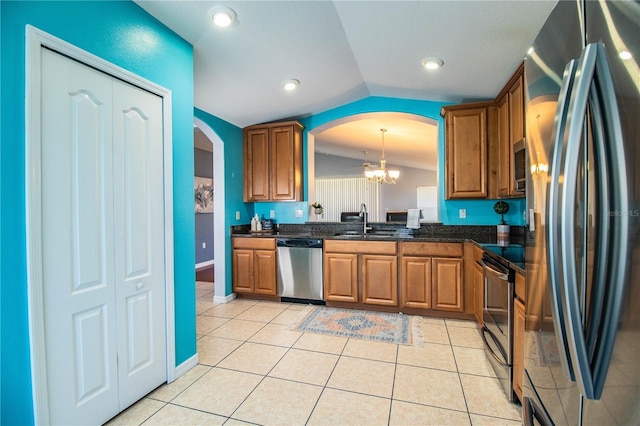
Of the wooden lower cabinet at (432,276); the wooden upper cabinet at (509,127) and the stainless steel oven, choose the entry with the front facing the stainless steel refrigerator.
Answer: the wooden lower cabinet

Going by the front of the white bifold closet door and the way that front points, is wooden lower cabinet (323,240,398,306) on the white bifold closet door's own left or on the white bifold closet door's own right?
on the white bifold closet door's own left

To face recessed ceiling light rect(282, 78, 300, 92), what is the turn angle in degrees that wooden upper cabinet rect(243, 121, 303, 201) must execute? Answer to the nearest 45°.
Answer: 0° — it already faces it

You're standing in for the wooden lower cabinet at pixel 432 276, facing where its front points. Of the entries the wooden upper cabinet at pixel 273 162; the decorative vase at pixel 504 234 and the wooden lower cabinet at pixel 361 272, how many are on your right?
2

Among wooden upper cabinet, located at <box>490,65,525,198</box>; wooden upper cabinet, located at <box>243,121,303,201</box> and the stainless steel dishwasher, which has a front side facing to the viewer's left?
wooden upper cabinet, located at <box>490,65,525,198</box>

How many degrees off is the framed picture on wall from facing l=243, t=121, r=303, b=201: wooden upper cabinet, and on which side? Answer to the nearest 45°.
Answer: approximately 45° to its right

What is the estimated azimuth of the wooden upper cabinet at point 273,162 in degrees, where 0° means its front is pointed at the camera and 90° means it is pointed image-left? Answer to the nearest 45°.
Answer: approximately 0°

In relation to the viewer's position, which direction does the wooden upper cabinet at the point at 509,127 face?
facing to the left of the viewer

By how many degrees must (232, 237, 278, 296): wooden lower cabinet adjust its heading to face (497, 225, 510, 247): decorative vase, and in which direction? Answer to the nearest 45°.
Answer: approximately 45° to its left

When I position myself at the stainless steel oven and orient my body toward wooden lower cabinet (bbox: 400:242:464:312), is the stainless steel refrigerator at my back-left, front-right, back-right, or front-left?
back-left
